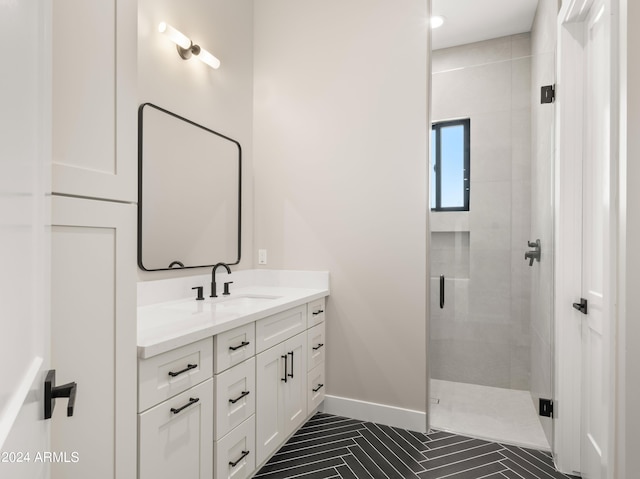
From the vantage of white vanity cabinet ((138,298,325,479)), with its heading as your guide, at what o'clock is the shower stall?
The shower stall is roughly at 10 o'clock from the white vanity cabinet.

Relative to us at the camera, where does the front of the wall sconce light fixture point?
facing the viewer and to the right of the viewer

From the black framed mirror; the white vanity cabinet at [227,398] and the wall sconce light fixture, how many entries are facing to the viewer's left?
0

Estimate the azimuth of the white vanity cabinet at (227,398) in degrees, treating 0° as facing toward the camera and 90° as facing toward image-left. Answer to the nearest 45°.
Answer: approximately 315°

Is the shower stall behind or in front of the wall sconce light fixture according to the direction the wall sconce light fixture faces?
in front

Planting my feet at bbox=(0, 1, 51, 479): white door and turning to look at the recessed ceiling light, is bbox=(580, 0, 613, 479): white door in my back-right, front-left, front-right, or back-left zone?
front-right

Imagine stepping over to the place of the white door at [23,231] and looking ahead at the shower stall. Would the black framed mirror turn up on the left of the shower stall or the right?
left

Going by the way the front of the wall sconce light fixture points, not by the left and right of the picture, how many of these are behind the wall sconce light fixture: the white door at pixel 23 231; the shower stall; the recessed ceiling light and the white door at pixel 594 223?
0

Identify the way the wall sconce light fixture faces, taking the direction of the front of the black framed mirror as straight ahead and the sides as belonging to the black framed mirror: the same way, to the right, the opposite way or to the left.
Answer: the same way

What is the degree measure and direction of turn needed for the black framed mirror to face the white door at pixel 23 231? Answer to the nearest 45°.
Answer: approximately 45° to its right

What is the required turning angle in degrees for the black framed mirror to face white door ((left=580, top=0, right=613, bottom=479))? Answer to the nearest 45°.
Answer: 0° — it already faces it

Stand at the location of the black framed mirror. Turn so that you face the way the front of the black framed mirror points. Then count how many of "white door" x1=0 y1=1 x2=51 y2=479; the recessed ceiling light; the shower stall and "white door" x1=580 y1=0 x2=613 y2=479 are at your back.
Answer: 0

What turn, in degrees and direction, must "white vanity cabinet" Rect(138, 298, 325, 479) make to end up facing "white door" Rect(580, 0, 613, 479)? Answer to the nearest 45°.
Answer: approximately 45° to its left

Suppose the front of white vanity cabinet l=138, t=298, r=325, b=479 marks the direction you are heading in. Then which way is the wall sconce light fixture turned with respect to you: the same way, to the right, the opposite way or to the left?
the same way

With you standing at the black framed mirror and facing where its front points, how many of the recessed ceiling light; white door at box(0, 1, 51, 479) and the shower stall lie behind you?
0

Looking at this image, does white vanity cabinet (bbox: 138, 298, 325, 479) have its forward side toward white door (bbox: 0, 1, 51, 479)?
no

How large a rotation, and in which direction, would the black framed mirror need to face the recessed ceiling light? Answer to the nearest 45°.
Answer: approximately 45° to its left
